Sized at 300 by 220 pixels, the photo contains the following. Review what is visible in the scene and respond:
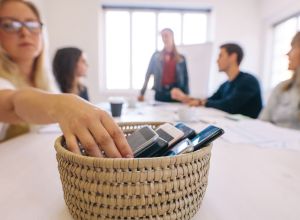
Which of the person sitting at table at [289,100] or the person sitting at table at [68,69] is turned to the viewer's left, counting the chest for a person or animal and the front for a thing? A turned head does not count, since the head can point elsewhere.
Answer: the person sitting at table at [289,100]

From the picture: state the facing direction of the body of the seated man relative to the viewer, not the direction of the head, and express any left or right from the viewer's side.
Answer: facing to the left of the viewer

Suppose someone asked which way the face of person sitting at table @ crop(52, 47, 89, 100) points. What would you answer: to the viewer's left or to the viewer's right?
to the viewer's right

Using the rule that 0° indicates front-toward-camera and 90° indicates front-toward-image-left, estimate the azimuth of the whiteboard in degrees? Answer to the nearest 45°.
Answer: approximately 0°

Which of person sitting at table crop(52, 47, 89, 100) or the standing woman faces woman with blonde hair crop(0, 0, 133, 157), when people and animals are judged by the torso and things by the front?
the standing woman

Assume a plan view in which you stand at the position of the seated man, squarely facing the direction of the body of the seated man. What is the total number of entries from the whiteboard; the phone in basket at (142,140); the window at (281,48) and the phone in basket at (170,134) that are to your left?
2

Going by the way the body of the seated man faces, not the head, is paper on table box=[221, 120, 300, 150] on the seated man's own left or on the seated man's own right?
on the seated man's own left

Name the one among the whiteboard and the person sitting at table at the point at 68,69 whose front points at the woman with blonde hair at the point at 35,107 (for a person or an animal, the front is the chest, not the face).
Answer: the whiteboard

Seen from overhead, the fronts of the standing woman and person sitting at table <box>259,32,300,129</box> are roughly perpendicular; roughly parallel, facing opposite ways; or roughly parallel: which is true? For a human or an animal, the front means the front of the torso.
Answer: roughly perpendicular

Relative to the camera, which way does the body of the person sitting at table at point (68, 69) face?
to the viewer's right

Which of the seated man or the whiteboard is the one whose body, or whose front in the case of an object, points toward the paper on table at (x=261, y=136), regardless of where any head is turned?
the whiteboard

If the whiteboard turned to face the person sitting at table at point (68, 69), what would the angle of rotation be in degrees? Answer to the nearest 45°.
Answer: approximately 45° to its right

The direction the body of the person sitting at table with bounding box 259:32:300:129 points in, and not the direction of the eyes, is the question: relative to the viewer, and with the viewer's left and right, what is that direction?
facing to the left of the viewer
